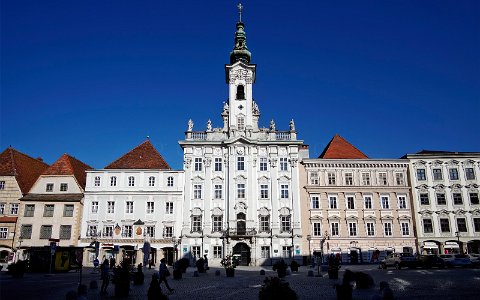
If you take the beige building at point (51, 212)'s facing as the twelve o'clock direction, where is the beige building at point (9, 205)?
the beige building at point (9, 205) is roughly at 4 o'clock from the beige building at point (51, 212).

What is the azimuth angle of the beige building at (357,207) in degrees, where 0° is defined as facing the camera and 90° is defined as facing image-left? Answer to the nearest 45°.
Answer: approximately 0°

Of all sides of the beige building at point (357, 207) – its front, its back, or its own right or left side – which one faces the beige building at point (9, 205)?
right

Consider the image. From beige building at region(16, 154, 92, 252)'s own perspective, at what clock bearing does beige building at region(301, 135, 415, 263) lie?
beige building at region(301, 135, 415, 263) is roughly at 10 o'clock from beige building at region(16, 154, 92, 252).

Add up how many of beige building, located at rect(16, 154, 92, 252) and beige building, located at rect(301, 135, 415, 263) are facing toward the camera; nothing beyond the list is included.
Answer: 2
